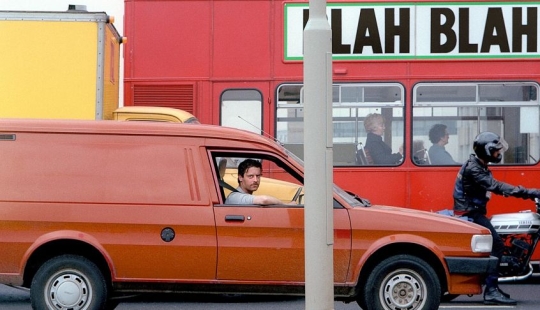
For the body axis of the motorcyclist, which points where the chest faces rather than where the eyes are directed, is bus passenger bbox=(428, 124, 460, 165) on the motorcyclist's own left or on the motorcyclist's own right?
on the motorcyclist's own left

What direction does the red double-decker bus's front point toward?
to the viewer's right

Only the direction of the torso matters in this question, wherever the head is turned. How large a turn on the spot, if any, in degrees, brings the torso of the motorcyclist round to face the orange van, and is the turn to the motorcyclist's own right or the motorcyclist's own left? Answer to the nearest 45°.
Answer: approximately 135° to the motorcyclist's own right

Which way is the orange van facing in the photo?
to the viewer's right

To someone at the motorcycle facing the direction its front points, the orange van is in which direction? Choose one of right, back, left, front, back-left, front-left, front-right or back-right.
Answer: back-right

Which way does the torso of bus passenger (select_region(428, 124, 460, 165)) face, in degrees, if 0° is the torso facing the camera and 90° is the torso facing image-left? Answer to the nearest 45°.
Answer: approximately 270°

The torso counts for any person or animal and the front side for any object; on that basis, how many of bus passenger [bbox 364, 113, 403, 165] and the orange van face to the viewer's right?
2

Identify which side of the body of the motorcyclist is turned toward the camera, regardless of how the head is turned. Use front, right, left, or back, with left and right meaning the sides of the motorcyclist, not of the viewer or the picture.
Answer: right

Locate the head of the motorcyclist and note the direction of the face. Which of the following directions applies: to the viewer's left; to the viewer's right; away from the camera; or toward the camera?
to the viewer's right

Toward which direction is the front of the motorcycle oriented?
to the viewer's right

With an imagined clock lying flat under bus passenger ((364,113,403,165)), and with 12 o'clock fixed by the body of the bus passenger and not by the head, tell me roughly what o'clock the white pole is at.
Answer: The white pole is roughly at 3 o'clock from the bus passenger.
